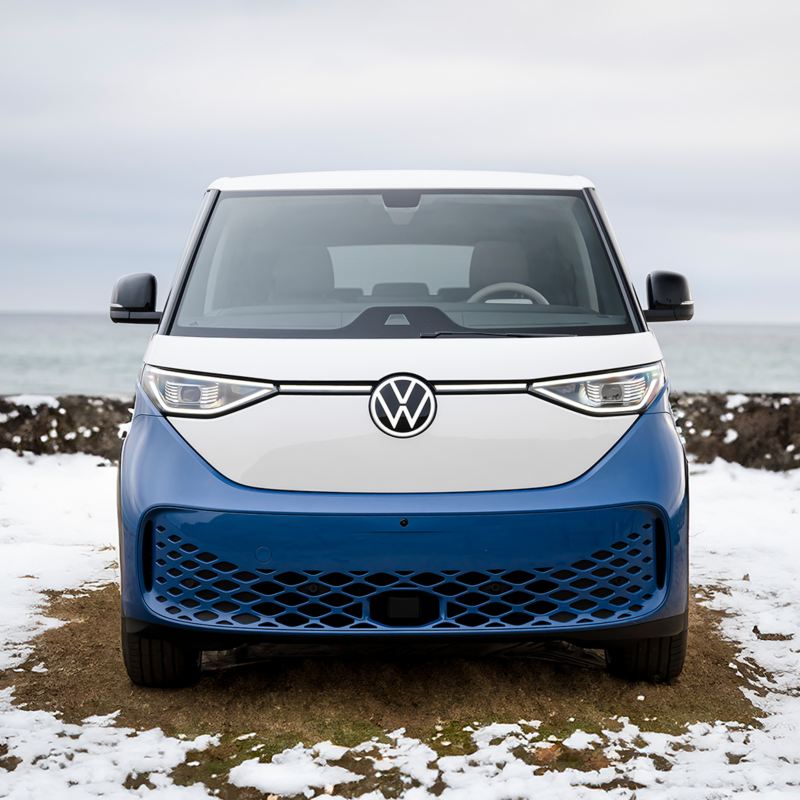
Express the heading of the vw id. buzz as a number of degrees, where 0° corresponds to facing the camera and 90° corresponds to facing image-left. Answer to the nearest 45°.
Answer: approximately 0°
